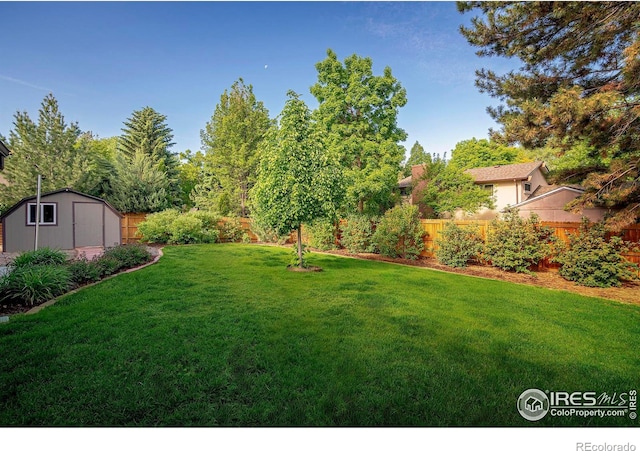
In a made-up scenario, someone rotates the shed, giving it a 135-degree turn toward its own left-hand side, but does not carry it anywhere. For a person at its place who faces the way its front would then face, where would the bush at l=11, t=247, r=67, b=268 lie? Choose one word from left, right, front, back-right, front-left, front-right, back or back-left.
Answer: back-right

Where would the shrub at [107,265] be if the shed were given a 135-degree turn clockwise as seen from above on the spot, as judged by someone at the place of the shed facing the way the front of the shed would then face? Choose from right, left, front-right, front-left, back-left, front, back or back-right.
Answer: back-left

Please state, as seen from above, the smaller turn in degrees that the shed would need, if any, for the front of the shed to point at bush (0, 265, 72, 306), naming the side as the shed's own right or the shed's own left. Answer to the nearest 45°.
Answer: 0° — it already faces it

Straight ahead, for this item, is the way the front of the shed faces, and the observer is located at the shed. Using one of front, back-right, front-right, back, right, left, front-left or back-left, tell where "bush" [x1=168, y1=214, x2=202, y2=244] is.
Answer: left

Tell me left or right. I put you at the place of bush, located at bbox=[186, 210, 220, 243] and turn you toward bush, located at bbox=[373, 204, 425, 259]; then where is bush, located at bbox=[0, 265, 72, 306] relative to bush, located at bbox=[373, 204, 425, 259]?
right

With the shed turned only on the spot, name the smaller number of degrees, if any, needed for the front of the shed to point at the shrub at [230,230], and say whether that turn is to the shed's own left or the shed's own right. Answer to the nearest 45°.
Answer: approximately 90° to the shed's own left

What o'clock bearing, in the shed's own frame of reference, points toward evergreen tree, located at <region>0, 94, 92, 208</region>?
The evergreen tree is roughly at 6 o'clock from the shed.

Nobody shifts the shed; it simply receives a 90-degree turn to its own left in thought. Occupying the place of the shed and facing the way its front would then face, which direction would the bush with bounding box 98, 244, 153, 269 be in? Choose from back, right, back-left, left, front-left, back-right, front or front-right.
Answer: right

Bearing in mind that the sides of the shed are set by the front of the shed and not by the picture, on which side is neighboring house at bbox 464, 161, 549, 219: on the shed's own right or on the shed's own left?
on the shed's own left

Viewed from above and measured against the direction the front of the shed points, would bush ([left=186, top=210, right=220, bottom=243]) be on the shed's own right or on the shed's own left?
on the shed's own left

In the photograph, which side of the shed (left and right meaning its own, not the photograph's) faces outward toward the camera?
front

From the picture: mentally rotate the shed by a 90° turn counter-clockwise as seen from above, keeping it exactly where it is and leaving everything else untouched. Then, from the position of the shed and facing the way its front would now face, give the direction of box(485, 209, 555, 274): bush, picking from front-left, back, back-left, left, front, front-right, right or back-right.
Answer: front-right

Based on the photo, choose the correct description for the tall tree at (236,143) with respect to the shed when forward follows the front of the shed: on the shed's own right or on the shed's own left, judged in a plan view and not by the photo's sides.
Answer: on the shed's own left

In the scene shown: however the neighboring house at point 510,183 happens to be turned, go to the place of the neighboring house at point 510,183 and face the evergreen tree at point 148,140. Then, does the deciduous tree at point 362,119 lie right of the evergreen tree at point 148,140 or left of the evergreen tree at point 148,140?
left
